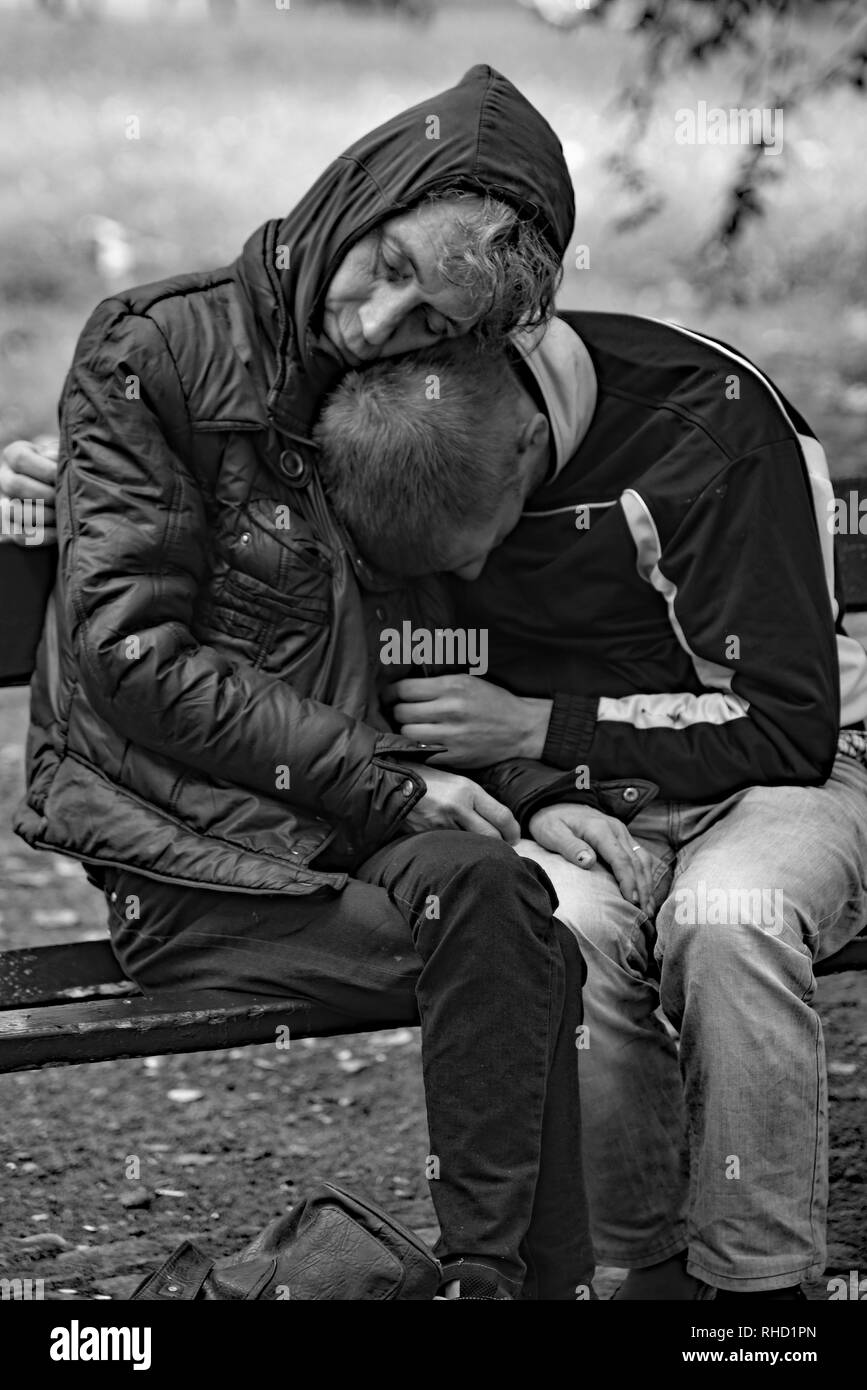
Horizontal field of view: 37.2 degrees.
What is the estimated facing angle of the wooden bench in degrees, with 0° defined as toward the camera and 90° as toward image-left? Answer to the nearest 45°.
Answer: approximately 0°
